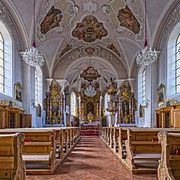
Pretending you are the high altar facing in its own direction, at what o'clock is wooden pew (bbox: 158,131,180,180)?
The wooden pew is roughly at 12 o'clock from the high altar.

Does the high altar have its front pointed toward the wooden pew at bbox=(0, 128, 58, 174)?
yes

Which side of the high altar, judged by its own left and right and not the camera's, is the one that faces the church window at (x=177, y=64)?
front

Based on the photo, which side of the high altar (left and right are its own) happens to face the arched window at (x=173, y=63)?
front

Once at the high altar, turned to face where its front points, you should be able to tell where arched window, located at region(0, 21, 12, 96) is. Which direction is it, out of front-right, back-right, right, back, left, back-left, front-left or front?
front

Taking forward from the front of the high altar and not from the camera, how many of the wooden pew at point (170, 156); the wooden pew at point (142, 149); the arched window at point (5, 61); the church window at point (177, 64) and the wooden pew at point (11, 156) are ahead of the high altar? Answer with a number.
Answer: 5

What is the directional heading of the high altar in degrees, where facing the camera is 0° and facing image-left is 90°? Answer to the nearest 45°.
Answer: approximately 0°

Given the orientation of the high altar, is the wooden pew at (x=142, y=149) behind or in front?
in front

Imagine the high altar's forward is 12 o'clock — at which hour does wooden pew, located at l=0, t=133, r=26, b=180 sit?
The wooden pew is roughly at 12 o'clock from the high altar.
